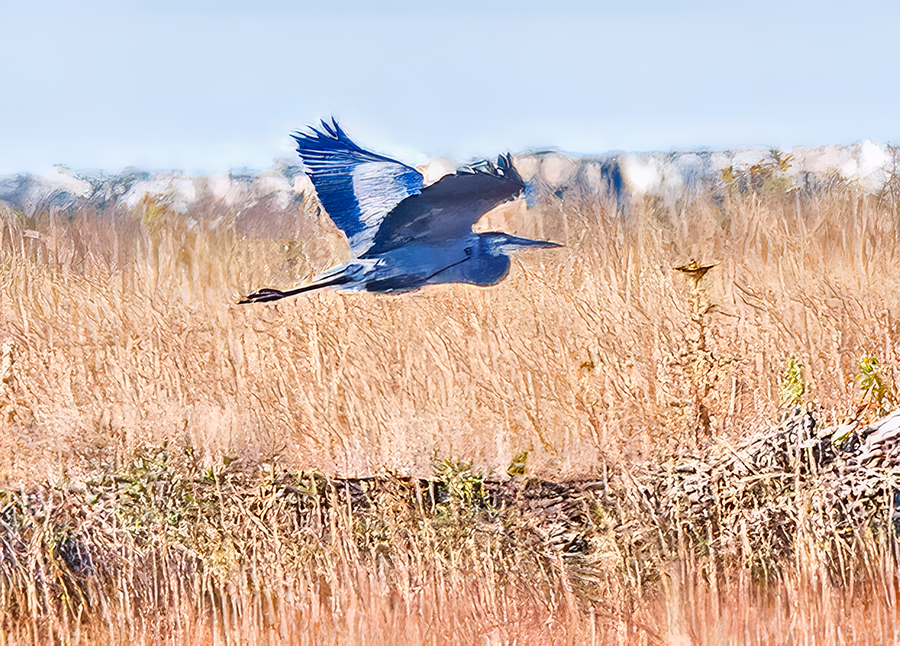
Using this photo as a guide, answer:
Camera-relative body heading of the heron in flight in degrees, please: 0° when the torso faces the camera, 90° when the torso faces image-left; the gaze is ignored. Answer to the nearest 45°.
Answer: approximately 270°
